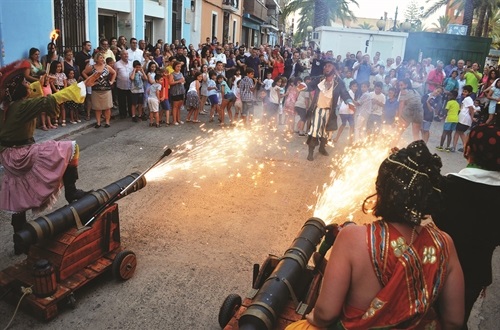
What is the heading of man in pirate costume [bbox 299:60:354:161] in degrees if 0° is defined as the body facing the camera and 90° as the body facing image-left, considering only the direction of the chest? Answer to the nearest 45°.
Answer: approximately 0°

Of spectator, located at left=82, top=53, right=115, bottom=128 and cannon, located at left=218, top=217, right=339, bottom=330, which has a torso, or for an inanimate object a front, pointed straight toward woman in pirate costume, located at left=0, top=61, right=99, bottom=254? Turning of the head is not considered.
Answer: the spectator

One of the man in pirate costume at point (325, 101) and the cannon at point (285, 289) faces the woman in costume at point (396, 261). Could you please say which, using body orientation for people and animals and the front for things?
the man in pirate costume

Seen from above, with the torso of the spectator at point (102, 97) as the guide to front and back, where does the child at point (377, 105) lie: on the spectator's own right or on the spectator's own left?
on the spectator's own left

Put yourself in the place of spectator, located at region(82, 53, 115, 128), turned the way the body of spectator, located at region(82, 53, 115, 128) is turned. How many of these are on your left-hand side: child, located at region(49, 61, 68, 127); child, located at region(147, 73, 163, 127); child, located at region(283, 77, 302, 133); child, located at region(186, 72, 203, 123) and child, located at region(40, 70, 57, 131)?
3

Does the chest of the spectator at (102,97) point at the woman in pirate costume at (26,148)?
yes

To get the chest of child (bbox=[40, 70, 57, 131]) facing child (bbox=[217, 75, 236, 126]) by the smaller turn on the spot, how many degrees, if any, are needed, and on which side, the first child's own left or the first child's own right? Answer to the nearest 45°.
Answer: approximately 45° to the first child's own left

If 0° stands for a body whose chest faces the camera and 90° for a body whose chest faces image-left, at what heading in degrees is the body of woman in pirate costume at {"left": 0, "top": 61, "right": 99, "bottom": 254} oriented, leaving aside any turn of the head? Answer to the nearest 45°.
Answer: approximately 270°

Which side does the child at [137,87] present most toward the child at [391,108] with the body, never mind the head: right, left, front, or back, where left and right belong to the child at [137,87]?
left

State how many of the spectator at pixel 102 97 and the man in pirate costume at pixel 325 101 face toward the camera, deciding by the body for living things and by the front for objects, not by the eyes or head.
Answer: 2

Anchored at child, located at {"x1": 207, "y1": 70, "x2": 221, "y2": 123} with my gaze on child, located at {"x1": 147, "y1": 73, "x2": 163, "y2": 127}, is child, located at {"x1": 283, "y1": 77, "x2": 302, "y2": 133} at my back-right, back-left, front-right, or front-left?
back-left
